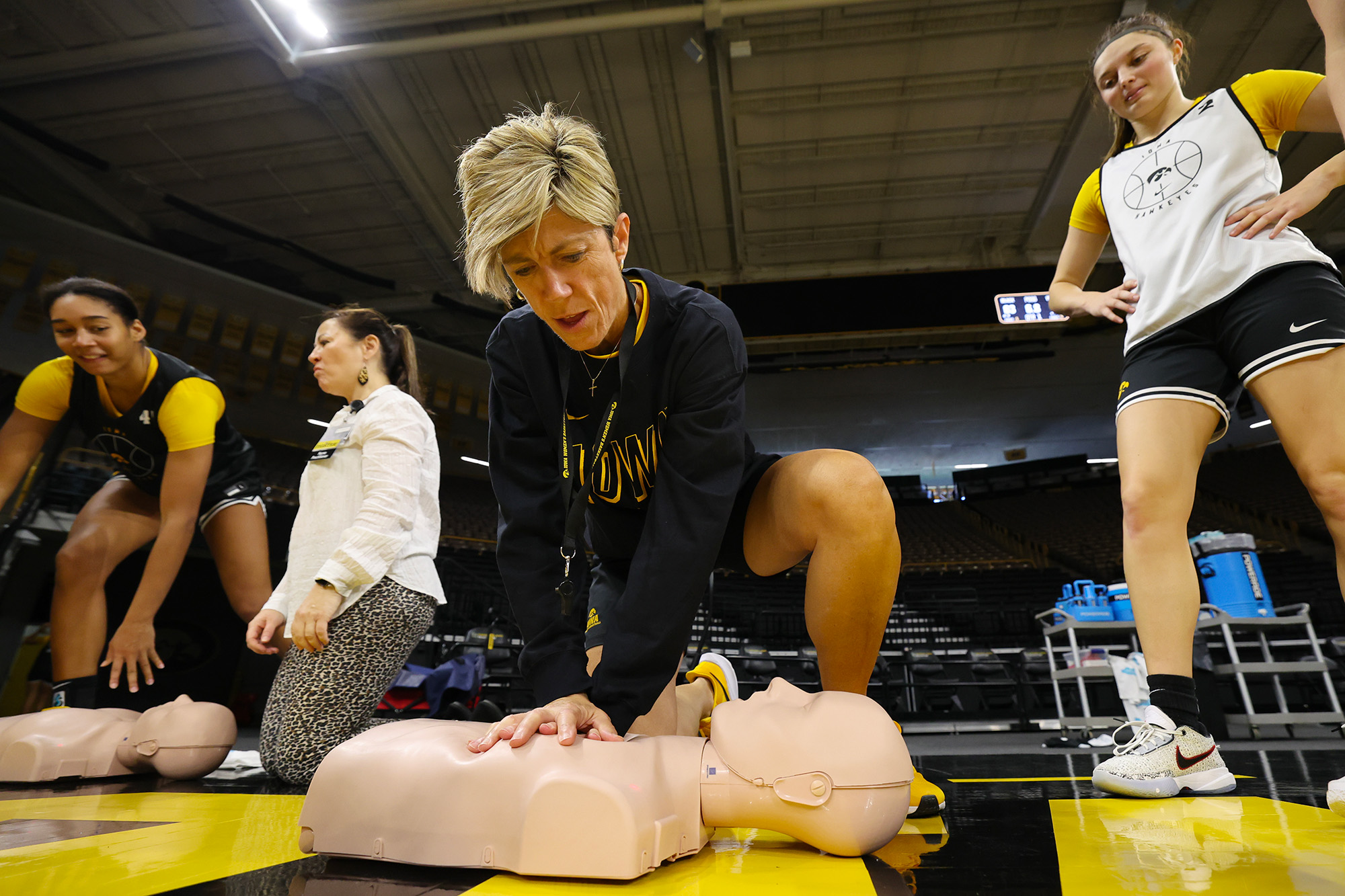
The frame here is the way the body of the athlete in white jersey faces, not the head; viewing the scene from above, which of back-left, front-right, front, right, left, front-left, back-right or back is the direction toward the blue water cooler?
back-right

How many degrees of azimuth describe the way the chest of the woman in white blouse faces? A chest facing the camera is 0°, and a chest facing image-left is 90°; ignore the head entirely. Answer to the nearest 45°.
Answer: approximately 90°

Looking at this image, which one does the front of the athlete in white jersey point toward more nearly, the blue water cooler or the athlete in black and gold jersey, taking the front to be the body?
the athlete in black and gold jersey

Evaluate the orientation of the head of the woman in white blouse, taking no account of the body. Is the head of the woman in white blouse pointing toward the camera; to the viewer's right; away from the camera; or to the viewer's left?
to the viewer's left

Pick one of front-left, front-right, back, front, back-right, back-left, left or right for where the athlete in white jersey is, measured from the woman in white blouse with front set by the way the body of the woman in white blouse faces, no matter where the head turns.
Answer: back-left

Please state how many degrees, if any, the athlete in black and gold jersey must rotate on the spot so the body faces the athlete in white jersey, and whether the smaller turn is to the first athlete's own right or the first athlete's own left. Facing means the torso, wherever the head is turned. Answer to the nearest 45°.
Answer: approximately 90° to the first athlete's own left

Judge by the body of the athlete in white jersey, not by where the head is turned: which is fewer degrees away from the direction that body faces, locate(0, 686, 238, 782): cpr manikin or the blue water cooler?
the cpr manikin

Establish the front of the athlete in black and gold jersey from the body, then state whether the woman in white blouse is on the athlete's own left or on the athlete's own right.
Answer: on the athlete's own left
